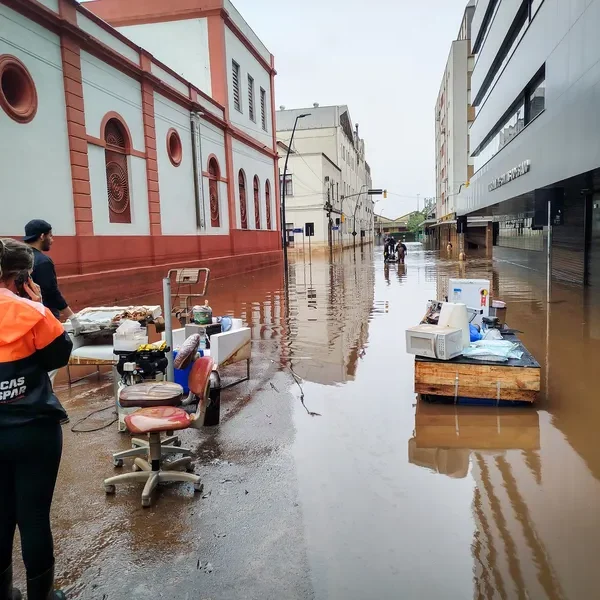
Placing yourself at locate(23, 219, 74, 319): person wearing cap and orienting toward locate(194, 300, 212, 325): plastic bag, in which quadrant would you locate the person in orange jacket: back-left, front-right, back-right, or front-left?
back-right

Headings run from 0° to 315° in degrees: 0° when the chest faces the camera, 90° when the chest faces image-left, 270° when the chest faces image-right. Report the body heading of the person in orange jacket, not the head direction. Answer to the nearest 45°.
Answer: approximately 225°

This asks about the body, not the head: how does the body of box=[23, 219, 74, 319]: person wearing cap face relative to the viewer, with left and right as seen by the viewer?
facing to the right of the viewer

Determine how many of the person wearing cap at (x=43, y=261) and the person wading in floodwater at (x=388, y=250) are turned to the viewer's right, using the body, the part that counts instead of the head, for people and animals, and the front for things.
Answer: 1

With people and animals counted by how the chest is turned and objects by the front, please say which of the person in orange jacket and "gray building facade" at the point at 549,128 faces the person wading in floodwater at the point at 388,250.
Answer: the person in orange jacket

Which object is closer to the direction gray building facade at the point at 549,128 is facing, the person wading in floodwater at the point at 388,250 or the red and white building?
the red and white building

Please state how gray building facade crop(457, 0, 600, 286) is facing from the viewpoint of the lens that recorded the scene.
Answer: facing the viewer and to the left of the viewer

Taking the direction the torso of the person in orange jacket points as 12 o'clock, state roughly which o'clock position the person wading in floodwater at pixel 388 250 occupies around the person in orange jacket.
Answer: The person wading in floodwater is roughly at 12 o'clock from the person in orange jacket.

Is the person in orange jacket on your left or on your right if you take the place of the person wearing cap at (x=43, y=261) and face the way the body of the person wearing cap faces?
on your right

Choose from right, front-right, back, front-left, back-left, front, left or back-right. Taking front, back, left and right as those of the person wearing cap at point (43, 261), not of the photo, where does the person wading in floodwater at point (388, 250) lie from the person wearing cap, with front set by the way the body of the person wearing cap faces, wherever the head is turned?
front-left

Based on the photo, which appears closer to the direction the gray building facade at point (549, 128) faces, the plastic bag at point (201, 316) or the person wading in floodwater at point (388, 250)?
the plastic bag

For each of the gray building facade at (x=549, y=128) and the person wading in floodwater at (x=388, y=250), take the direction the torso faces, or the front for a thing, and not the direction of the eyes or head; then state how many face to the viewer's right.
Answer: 0

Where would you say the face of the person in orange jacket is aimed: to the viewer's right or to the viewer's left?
to the viewer's right

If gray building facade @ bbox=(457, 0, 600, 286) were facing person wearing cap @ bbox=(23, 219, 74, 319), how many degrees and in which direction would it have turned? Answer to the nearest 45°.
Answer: approximately 45° to its left

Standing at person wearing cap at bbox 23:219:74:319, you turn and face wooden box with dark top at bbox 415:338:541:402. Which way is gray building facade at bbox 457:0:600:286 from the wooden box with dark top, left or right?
left

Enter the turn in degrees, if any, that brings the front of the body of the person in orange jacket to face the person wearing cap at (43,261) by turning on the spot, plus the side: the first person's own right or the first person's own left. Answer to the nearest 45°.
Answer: approximately 45° to the first person's own left

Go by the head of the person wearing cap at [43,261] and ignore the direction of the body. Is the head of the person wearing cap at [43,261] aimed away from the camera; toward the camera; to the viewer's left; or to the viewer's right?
to the viewer's right
